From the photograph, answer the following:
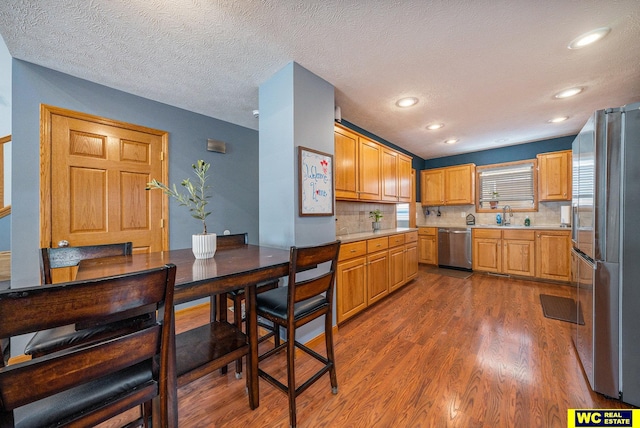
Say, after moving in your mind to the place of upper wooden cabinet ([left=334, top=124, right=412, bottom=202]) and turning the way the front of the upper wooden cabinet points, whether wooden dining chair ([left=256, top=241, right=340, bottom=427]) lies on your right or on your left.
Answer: on your right

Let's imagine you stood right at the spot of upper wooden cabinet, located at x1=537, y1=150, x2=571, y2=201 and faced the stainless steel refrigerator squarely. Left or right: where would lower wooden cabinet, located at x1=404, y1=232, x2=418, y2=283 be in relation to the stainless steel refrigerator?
right

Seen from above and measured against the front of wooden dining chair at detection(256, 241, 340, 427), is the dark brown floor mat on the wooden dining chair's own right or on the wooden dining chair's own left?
on the wooden dining chair's own right

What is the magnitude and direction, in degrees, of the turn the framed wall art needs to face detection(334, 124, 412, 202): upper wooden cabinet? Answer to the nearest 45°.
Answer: approximately 90° to its left

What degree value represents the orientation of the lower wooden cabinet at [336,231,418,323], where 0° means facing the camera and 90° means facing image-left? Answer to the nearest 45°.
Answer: approximately 315°

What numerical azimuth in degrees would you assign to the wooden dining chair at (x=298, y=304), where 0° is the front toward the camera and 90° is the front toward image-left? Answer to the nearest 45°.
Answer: approximately 135°

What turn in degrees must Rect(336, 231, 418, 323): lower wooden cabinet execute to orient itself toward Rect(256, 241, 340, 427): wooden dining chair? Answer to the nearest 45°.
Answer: approximately 45° to its right

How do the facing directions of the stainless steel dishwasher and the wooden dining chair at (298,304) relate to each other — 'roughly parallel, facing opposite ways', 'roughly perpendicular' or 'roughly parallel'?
roughly perpendicular
